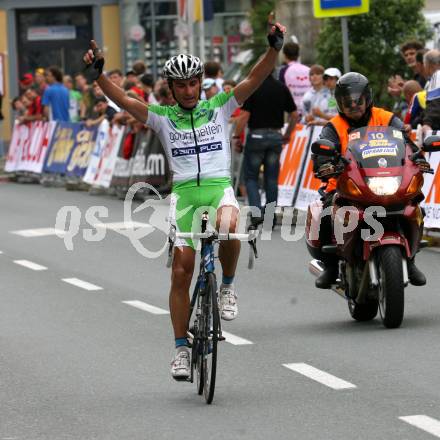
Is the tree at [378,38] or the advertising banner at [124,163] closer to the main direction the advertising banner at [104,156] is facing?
the advertising banner

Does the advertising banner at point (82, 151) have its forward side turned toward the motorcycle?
yes

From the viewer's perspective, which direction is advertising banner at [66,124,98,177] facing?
toward the camera

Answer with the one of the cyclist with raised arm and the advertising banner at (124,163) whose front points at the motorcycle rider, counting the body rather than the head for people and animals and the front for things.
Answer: the advertising banner

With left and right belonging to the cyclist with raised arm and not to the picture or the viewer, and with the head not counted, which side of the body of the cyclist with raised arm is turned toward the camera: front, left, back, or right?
front

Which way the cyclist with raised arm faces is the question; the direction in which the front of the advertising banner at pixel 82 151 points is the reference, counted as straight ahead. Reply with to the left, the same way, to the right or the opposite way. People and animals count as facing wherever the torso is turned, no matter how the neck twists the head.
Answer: the same way

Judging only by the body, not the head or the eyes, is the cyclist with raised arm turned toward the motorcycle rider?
no

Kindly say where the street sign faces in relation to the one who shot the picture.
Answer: facing the viewer

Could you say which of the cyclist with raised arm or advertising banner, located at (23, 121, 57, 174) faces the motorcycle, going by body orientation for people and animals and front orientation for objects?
the advertising banner

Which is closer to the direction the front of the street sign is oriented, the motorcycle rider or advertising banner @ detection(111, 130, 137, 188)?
the motorcycle rider

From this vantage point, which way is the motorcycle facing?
toward the camera

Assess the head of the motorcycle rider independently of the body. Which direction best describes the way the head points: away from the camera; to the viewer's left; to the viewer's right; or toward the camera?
toward the camera

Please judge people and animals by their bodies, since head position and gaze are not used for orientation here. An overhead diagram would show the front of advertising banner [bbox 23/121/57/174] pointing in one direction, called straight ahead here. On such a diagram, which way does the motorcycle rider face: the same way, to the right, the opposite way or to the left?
the same way

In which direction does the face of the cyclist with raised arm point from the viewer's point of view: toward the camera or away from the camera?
toward the camera

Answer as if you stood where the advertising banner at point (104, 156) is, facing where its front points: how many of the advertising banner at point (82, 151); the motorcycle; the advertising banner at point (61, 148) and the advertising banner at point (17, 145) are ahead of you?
1
